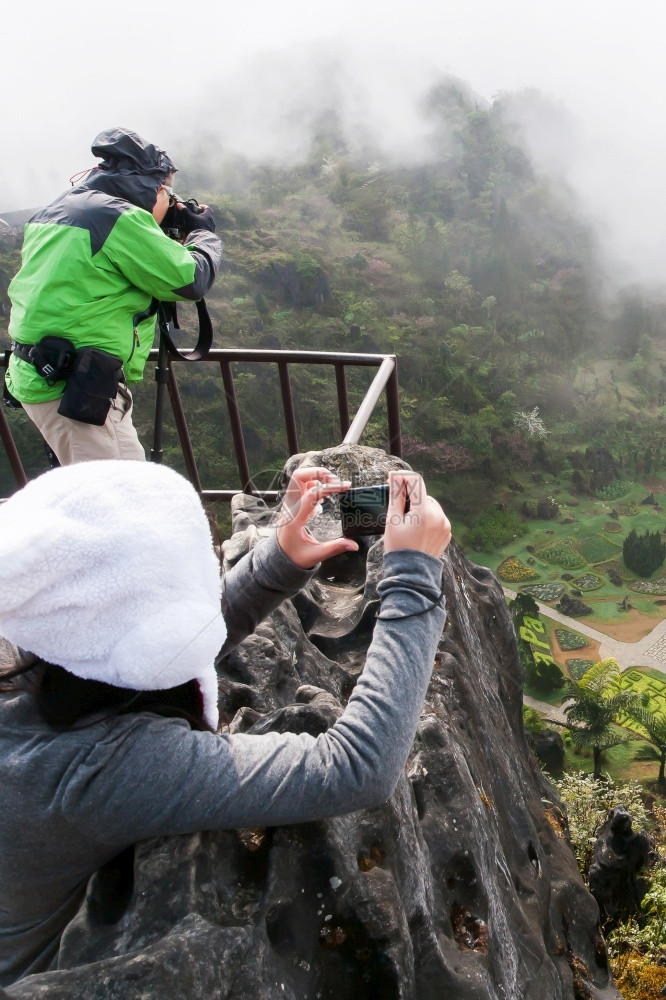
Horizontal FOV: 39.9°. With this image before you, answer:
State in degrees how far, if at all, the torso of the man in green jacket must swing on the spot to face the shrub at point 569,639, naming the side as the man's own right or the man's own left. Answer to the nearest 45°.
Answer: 0° — they already face it

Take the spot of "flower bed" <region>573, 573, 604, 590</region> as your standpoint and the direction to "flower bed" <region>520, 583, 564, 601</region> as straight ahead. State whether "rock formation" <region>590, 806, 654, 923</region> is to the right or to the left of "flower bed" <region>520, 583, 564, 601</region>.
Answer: left

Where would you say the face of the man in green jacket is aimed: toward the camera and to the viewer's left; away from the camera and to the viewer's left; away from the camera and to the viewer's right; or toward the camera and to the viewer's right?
away from the camera and to the viewer's right

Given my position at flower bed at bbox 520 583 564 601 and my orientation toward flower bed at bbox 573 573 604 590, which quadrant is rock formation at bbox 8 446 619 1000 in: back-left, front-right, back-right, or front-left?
back-right

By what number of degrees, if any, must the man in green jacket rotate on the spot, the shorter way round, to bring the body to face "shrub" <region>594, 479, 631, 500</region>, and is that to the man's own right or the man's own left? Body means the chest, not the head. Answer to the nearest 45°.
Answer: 0° — they already face it

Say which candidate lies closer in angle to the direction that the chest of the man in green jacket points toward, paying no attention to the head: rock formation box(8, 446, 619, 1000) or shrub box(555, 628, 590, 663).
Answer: the shrub

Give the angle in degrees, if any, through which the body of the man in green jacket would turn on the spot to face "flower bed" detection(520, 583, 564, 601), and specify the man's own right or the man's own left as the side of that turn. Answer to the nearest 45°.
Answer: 0° — they already face it

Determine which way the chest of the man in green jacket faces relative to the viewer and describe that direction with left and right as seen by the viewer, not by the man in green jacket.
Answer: facing away from the viewer and to the right of the viewer

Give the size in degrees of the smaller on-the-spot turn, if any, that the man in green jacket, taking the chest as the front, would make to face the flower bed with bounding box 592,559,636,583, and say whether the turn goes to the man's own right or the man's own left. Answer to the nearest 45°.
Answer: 0° — they already face it
